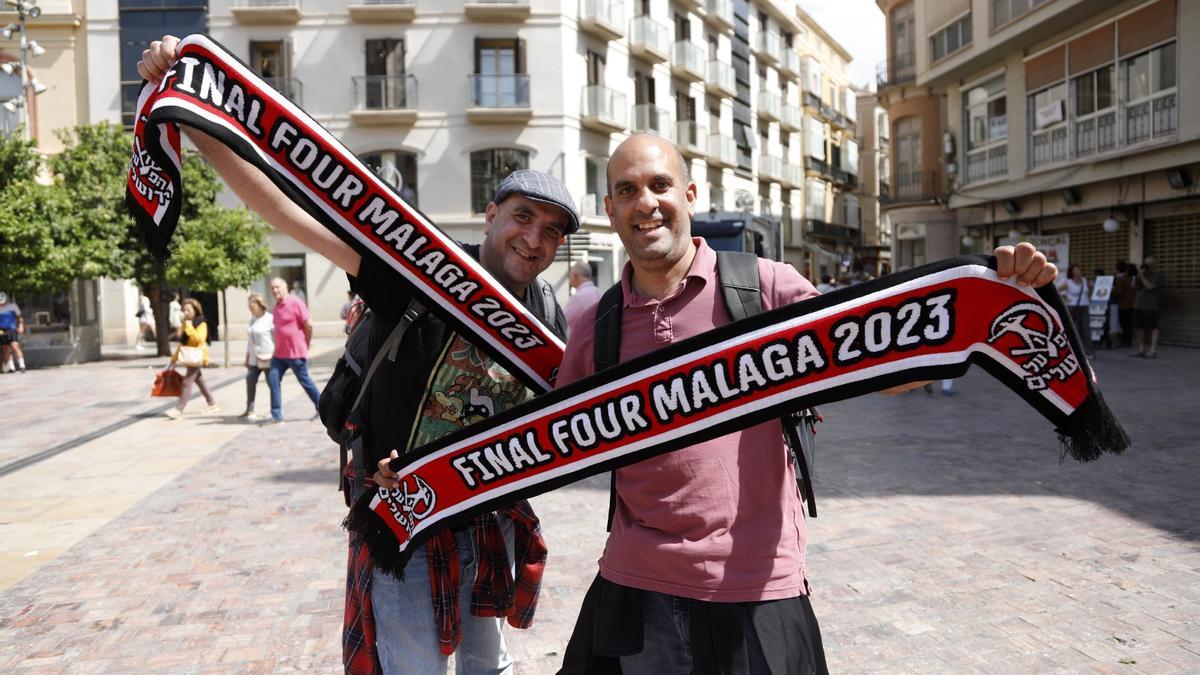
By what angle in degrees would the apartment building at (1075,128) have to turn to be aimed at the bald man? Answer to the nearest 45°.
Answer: approximately 45° to its left

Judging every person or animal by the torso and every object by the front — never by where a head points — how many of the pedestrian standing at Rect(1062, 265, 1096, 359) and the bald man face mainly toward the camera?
2

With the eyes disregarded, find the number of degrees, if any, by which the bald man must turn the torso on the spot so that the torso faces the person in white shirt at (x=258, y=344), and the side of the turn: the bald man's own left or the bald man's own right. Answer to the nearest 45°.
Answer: approximately 135° to the bald man's own right

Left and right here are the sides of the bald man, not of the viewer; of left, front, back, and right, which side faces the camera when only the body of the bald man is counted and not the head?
front

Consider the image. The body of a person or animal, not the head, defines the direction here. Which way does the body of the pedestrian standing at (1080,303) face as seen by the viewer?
toward the camera

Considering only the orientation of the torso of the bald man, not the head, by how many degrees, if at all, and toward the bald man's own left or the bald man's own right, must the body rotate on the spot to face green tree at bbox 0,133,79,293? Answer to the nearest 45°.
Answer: approximately 135° to the bald man's own right

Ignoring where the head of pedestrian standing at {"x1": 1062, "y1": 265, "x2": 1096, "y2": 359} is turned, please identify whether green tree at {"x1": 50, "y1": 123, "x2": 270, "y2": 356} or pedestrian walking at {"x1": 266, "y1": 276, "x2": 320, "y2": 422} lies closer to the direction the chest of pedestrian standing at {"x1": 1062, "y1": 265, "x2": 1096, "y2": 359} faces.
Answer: the pedestrian walking
